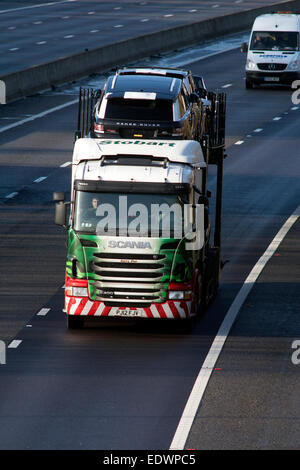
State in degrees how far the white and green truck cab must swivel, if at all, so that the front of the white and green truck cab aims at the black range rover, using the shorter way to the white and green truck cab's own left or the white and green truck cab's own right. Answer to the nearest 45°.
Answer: approximately 180°

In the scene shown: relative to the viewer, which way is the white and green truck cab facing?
toward the camera
